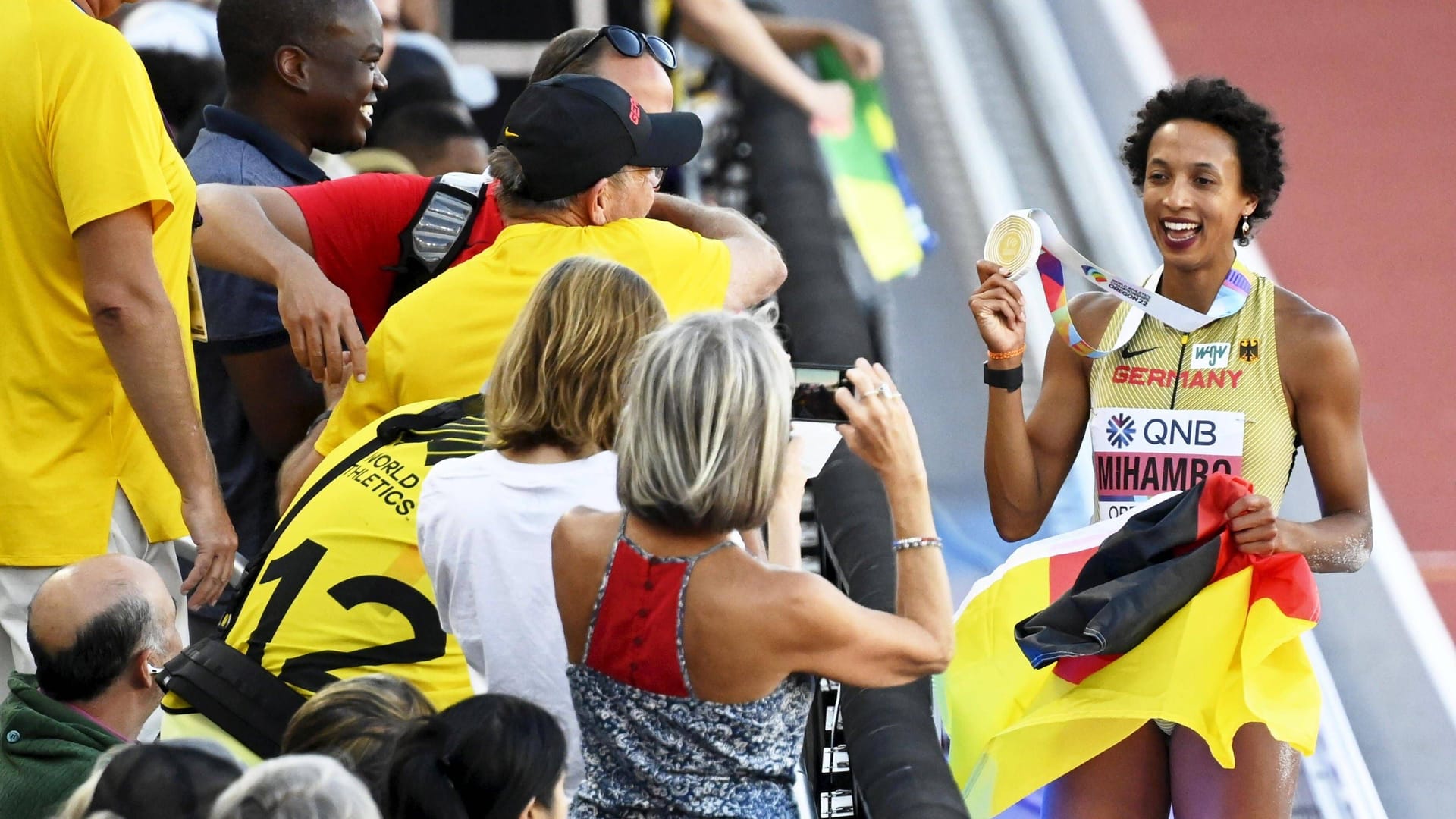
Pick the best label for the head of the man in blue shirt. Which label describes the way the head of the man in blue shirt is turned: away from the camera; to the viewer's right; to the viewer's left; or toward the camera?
to the viewer's right

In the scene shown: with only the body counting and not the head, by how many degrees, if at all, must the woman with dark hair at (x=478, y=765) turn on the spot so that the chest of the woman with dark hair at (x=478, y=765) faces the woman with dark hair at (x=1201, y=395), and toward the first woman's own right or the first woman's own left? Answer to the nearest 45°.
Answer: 0° — they already face them

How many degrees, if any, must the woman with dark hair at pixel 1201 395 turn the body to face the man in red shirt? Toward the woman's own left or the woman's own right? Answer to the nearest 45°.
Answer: approximately 45° to the woman's own right

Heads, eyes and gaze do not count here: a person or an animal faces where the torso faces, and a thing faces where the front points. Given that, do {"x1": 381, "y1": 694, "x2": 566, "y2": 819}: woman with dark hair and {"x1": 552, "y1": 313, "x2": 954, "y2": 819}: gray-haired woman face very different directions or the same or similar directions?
same or similar directions

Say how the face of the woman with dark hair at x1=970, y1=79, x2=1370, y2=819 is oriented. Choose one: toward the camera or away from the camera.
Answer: toward the camera

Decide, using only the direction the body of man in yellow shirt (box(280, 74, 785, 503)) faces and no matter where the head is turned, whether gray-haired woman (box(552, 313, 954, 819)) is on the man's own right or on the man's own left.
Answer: on the man's own right

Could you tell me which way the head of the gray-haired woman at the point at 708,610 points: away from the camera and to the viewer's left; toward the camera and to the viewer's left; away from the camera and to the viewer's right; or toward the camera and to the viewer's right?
away from the camera and to the viewer's right

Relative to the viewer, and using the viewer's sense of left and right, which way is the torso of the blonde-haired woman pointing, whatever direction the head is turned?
facing away from the viewer and to the right of the viewer

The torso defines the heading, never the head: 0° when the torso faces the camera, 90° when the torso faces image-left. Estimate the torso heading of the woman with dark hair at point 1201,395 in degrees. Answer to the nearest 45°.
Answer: approximately 45°

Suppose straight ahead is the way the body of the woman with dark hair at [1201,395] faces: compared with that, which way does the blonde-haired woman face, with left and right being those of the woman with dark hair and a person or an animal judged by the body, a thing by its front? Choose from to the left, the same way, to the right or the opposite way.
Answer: the opposite way

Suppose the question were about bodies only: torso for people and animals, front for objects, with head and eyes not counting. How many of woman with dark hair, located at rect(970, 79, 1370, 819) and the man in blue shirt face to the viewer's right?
1

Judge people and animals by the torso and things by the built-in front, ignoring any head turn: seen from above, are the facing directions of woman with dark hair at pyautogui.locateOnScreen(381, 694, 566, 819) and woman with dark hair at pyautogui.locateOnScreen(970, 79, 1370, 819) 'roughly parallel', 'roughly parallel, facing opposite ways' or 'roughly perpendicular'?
roughly parallel, facing opposite ways

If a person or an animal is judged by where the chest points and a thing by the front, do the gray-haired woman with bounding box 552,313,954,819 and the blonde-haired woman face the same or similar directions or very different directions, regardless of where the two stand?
same or similar directions
